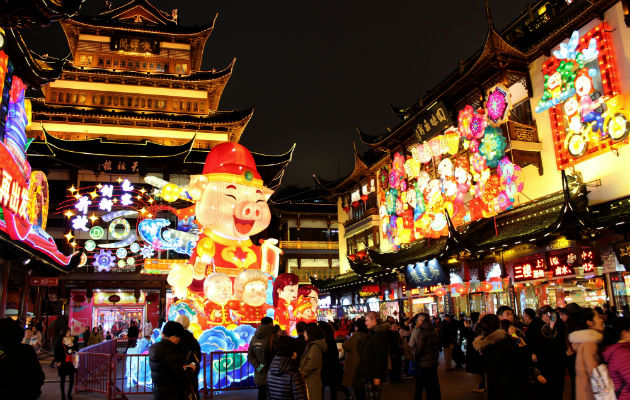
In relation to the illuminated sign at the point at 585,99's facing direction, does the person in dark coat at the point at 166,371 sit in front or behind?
in front

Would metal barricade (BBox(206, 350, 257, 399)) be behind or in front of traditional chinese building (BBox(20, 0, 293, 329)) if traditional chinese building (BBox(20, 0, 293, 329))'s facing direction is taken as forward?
in front

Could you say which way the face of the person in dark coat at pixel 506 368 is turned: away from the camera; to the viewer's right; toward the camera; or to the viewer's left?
away from the camera

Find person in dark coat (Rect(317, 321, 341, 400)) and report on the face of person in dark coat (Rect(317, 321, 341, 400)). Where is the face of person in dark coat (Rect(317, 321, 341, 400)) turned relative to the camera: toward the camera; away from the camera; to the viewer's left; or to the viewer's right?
away from the camera

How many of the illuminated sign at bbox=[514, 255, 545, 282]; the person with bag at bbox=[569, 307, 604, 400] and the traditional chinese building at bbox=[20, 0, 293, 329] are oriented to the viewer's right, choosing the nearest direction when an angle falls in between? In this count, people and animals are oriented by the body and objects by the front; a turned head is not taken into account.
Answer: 1

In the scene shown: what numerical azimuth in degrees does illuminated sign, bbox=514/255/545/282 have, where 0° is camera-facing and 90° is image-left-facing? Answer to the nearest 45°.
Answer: approximately 45°

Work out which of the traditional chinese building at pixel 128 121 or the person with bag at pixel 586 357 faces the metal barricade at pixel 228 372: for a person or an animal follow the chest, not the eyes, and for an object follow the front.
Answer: the traditional chinese building

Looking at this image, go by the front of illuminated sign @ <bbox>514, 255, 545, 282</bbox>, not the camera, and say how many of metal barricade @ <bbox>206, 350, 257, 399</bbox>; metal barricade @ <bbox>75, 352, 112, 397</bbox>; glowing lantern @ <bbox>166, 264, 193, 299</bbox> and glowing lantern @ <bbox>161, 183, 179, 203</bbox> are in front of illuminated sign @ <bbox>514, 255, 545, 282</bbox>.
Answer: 4

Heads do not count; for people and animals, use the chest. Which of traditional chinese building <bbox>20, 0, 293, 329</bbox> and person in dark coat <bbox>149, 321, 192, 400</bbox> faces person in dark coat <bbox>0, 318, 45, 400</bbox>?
the traditional chinese building

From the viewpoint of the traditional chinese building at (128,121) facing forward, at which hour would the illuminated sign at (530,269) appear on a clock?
The illuminated sign is roughly at 11 o'clock from the traditional chinese building.

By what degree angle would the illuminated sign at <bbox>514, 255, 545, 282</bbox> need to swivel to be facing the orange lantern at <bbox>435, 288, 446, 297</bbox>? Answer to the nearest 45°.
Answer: approximately 90° to its right
